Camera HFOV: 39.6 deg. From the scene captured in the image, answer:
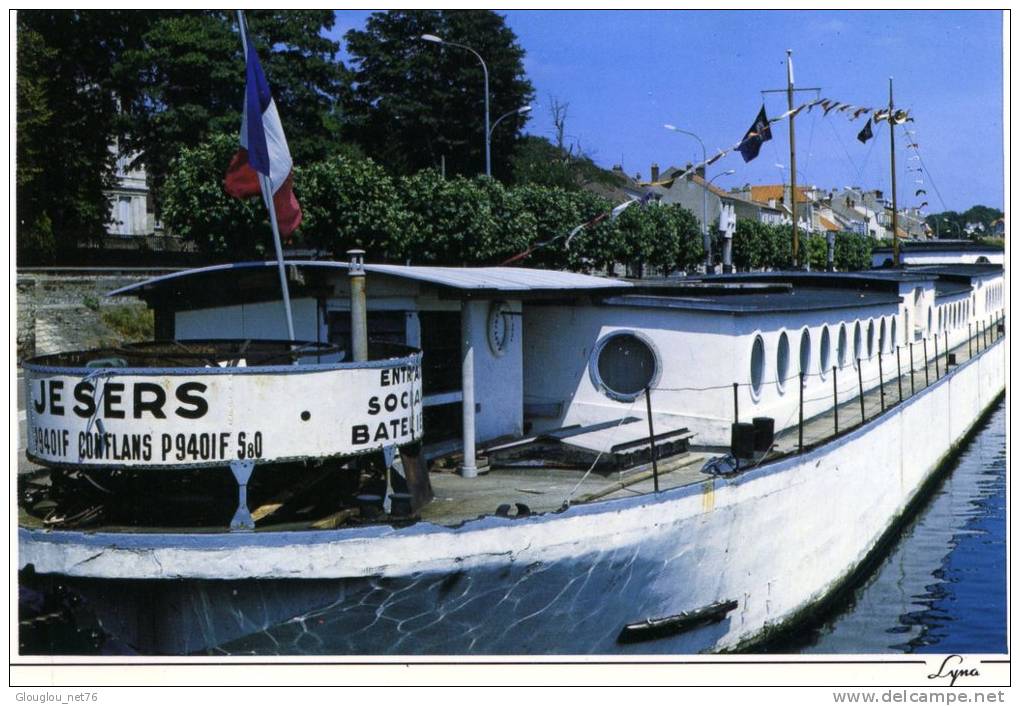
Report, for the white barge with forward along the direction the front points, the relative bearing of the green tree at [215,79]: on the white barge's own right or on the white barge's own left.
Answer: on the white barge's own left

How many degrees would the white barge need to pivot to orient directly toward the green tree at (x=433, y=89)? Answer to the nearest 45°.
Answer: approximately 45° to its left

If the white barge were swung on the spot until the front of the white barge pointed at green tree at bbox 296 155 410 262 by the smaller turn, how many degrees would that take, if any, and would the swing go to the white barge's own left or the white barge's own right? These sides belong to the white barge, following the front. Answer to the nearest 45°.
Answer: approximately 45° to the white barge's own left

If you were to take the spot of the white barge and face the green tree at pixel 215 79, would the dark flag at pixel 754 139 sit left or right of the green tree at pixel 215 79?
right

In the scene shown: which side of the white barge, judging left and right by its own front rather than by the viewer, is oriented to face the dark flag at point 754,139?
front

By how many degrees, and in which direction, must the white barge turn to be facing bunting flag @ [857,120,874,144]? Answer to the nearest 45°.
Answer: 0° — it already faces it

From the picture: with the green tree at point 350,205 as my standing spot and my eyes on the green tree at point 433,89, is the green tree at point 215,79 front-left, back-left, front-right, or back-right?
front-left

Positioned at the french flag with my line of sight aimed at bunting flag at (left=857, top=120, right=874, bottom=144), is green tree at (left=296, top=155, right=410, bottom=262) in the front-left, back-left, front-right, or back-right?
front-left

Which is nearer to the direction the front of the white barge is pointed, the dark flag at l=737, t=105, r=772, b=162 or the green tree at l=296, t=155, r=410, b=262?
the dark flag

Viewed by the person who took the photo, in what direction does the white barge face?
facing away from the viewer and to the right of the viewer
